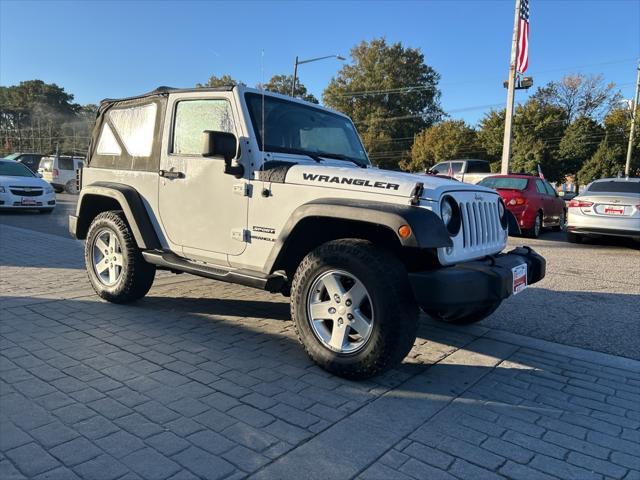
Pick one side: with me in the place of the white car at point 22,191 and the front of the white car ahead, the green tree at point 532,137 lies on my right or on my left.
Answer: on my left

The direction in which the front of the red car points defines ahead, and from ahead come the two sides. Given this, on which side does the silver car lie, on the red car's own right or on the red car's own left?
on the red car's own right

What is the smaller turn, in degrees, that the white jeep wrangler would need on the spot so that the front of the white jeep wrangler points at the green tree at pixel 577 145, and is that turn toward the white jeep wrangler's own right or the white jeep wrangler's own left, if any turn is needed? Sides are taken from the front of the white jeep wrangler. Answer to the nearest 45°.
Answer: approximately 90° to the white jeep wrangler's own left

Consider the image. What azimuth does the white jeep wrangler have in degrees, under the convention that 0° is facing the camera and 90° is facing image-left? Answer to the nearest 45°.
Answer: approximately 315°

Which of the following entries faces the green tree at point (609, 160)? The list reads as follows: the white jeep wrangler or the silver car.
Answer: the silver car

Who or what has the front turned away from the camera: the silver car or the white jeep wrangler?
the silver car

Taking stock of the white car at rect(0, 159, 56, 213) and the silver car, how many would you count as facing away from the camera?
1

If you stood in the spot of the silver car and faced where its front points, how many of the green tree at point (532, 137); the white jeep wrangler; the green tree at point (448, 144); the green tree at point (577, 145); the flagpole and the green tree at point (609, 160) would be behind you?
1

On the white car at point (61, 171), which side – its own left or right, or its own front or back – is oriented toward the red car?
right

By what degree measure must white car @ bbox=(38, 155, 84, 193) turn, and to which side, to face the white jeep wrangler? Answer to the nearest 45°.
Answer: approximately 135° to its right

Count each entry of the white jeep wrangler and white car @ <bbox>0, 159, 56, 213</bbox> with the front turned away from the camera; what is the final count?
0

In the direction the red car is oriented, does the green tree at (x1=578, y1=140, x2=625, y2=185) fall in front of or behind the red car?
in front

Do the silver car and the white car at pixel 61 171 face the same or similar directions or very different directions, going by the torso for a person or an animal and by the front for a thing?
same or similar directions

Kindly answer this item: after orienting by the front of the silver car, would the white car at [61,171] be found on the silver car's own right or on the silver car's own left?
on the silver car's own left

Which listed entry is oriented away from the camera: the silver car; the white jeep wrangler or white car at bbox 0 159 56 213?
the silver car

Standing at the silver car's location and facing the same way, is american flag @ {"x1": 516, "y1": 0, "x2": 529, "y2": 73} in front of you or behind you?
in front
